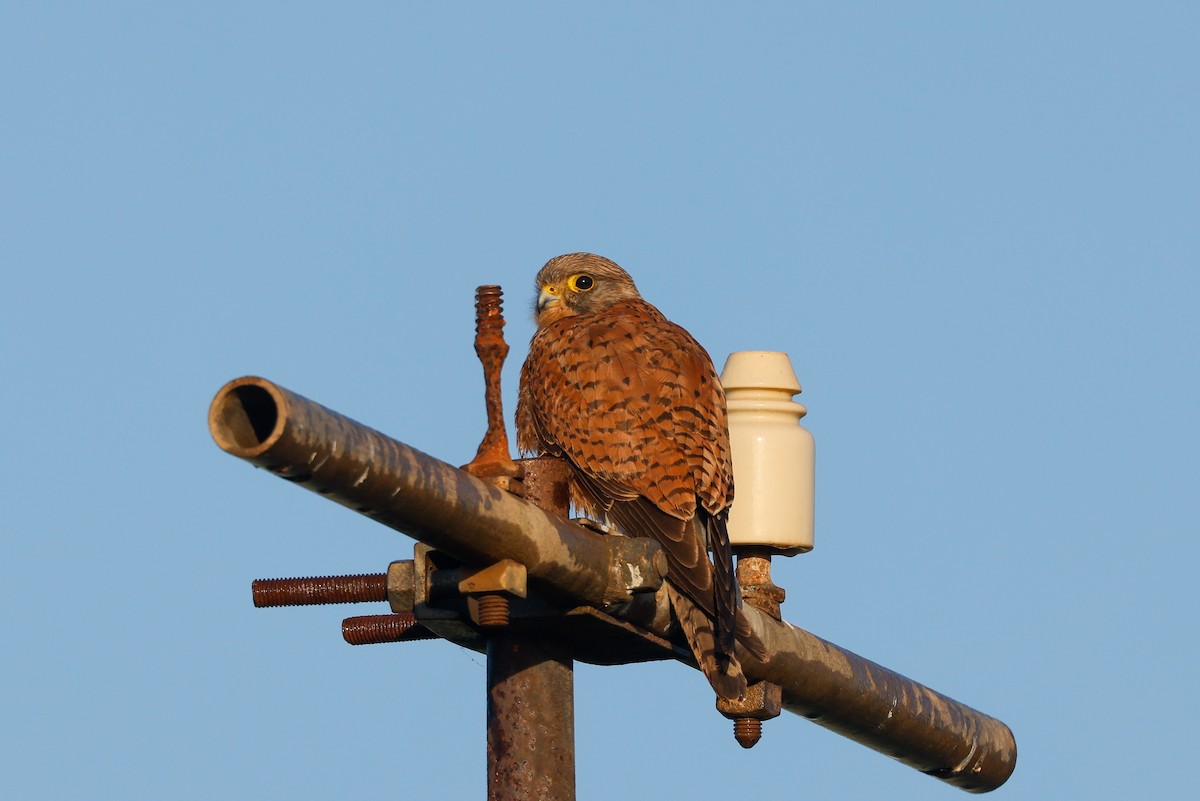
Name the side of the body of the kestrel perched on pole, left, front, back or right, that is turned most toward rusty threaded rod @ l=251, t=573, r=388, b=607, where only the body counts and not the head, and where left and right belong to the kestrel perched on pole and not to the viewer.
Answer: left

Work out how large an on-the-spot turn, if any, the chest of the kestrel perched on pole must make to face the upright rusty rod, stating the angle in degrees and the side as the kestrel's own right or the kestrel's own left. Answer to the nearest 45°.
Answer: approximately 135° to the kestrel's own left

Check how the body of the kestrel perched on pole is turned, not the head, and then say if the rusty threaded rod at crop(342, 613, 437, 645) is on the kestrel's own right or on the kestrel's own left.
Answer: on the kestrel's own left

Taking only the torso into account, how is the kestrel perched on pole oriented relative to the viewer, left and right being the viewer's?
facing away from the viewer and to the left of the viewer
